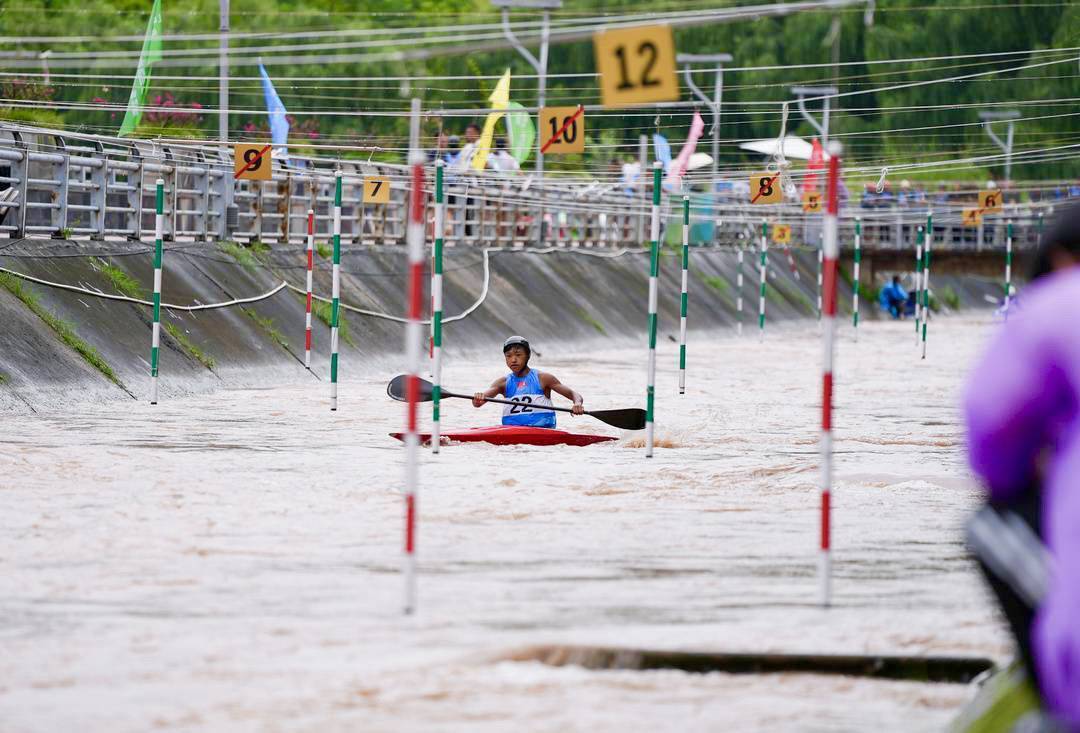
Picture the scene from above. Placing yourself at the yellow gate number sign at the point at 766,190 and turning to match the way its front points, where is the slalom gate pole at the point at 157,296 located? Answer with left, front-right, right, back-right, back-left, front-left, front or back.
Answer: front-right

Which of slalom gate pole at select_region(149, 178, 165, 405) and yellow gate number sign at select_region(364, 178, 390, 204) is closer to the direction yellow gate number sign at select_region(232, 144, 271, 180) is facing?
the slalom gate pole

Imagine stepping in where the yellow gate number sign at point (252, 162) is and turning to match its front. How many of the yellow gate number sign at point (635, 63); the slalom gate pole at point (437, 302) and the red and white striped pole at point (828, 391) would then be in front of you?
3

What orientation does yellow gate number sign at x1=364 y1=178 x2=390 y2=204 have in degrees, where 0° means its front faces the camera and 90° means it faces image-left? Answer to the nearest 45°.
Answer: approximately 0°

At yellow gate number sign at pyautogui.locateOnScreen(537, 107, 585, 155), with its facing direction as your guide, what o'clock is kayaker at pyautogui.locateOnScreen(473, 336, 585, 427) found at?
The kayaker is roughly at 12 o'clock from the yellow gate number sign.

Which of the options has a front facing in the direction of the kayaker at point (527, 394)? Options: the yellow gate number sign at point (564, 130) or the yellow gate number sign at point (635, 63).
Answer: the yellow gate number sign at point (564, 130)

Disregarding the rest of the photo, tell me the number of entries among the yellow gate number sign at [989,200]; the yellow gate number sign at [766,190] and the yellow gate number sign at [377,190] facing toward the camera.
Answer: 3

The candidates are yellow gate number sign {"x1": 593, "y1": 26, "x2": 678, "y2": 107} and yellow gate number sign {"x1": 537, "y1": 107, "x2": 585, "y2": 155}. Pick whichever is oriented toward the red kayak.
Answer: yellow gate number sign {"x1": 537, "y1": 107, "x2": 585, "y2": 155}

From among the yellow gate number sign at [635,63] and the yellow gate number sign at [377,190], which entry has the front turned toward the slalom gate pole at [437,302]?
the yellow gate number sign at [377,190]

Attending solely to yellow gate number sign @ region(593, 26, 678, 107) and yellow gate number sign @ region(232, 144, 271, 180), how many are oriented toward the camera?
2

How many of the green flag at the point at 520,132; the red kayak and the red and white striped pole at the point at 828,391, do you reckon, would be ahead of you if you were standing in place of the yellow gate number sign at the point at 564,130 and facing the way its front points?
2

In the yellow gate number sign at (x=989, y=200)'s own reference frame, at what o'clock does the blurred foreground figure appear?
The blurred foreground figure is roughly at 12 o'clock from the yellow gate number sign.

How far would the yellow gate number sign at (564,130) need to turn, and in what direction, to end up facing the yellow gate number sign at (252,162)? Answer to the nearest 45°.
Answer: approximately 90° to its right
